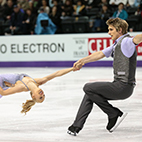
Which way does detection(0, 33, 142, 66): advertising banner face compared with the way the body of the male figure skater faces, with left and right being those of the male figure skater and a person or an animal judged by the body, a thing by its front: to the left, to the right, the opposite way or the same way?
to the left

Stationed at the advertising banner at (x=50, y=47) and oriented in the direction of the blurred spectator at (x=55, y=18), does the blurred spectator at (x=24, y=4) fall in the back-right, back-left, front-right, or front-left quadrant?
front-left

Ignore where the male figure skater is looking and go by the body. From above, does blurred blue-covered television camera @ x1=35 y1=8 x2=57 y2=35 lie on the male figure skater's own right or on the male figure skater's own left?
on the male figure skater's own right

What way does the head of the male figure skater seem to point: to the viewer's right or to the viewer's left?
to the viewer's left

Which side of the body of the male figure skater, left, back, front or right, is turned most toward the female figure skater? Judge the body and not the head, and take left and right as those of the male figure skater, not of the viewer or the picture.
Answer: front

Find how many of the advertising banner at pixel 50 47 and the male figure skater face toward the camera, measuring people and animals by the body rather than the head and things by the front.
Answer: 1

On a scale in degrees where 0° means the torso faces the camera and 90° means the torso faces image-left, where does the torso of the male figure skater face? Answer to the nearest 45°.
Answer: approximately 90°

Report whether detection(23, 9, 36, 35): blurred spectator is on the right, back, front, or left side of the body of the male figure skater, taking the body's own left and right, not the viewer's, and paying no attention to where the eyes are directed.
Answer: right

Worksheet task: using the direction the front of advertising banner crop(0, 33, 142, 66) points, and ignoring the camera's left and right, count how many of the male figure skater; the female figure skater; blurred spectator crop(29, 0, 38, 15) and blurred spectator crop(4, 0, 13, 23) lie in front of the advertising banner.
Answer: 2

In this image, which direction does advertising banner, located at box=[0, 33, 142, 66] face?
toward the camera

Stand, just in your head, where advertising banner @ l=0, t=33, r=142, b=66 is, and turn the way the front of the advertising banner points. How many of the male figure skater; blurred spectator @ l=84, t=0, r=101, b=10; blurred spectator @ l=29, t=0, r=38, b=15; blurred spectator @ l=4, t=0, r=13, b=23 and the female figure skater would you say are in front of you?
2

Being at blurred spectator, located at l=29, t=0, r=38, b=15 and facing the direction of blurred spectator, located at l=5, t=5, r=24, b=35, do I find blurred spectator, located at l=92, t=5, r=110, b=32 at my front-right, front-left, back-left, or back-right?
back-left

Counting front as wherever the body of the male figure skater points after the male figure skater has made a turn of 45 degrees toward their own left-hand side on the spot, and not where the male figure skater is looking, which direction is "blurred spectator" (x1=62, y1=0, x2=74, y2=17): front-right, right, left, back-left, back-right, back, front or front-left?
back-right

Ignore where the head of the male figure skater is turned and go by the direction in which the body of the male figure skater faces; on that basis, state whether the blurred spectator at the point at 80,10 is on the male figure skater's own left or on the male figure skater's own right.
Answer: on the male figure skater's own right

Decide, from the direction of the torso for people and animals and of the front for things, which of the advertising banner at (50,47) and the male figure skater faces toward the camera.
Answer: the advertising banner
